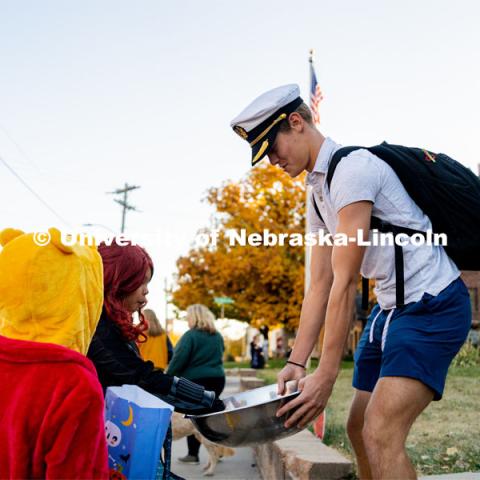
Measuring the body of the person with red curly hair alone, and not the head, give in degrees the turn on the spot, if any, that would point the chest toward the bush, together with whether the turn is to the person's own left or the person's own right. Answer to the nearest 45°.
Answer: approximately 45° to the person's own left

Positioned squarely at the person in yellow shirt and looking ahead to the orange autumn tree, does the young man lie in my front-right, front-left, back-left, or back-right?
back-right

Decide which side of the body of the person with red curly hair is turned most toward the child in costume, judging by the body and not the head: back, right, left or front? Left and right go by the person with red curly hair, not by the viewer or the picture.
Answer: right

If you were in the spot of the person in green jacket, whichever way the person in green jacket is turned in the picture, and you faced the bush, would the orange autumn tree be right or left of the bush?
left

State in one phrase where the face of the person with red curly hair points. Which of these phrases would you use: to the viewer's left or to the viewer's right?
to the viewer's right

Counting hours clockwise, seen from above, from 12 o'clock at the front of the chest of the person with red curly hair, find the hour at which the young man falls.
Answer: The young man is roughly at 1 o'clock from the person with red curly hair.

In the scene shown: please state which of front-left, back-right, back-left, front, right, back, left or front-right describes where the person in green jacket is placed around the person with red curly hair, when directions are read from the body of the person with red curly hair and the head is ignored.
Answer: left

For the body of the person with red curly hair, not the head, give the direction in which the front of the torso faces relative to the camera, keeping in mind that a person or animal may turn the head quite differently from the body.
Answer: to the viewer's right

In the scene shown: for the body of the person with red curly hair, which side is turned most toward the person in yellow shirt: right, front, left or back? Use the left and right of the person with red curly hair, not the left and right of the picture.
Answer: left
